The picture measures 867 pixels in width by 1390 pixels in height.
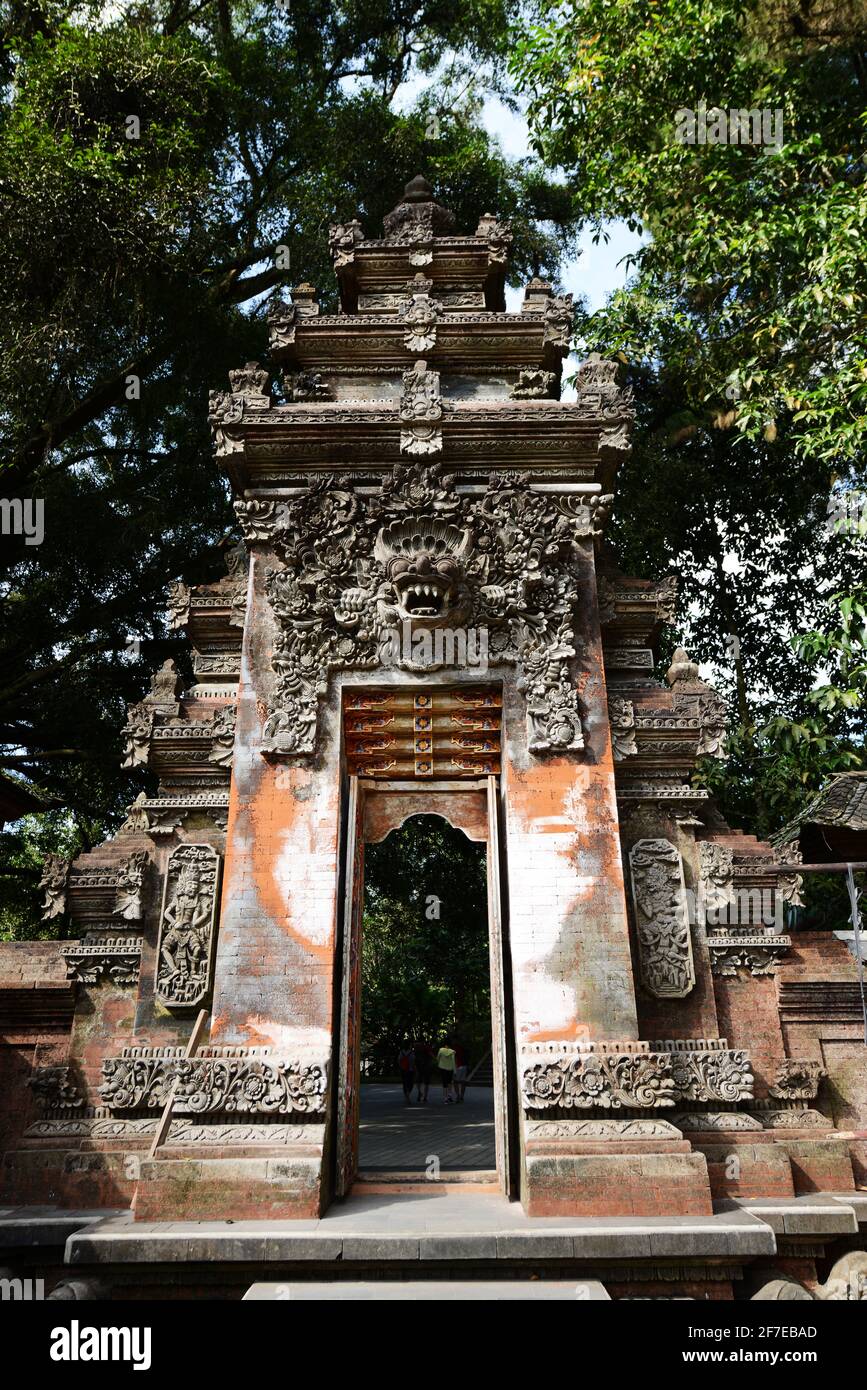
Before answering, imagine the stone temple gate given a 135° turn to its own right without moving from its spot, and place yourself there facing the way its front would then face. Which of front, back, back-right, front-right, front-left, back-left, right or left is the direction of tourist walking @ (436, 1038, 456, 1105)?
front-right

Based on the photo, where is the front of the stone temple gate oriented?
toward the camera

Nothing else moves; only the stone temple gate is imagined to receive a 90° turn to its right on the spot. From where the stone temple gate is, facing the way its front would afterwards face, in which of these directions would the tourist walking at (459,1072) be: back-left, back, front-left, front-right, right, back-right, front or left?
right

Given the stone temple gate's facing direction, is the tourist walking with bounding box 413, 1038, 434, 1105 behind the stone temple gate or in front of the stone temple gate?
behind

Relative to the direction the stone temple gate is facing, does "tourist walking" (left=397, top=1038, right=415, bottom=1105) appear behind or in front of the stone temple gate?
behind
